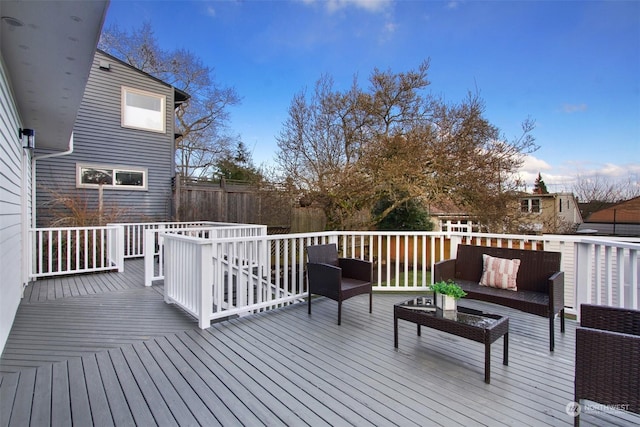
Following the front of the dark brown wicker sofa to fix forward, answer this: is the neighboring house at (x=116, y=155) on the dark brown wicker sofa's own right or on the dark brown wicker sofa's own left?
on the dark brown wicker sofa's own right

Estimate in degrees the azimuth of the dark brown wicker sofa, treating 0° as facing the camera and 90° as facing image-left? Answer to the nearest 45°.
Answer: approximately 45°

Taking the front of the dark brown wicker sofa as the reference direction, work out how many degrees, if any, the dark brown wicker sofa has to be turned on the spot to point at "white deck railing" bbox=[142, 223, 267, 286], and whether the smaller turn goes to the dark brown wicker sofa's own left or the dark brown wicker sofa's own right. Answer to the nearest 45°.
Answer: approximately 45° to the dark brown wicker sofa's own right

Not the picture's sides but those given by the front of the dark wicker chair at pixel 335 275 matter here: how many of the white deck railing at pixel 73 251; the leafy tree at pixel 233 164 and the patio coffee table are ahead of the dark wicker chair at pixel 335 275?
1

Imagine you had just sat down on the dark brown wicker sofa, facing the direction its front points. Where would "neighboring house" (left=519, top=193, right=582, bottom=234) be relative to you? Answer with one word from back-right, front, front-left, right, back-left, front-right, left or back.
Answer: back-right

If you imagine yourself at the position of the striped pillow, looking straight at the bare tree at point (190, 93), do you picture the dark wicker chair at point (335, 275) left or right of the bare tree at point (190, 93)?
left

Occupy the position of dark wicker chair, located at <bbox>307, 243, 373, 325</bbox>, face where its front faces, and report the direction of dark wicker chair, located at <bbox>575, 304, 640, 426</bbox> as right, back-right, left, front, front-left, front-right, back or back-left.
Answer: front

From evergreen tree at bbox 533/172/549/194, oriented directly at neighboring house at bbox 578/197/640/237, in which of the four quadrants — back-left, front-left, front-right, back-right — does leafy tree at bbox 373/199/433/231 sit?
front-right

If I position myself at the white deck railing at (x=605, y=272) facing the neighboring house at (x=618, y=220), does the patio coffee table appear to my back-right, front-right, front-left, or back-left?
back-left

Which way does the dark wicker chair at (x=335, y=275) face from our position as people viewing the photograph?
facing the viewer and to the right of the viewer
